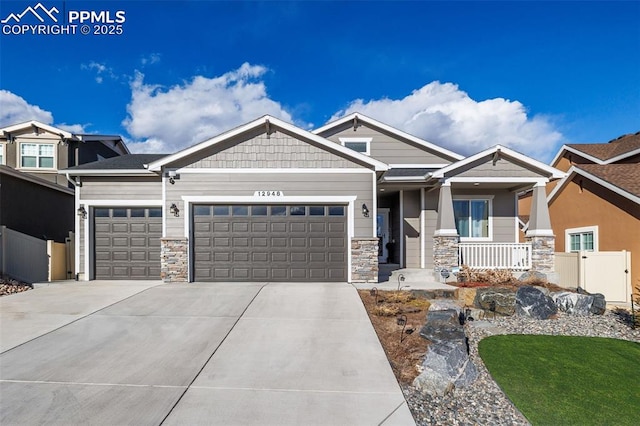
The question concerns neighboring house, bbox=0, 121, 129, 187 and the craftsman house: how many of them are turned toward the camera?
2

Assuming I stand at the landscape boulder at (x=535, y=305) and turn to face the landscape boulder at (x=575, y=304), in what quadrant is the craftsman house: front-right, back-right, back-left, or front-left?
back-left

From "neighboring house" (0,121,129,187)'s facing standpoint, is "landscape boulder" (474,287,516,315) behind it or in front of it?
in front

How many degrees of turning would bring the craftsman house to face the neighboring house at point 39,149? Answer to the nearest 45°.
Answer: approximately 135° to its right

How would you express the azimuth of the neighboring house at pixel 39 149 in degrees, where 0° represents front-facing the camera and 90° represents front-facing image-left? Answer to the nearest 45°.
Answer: approximately 0°

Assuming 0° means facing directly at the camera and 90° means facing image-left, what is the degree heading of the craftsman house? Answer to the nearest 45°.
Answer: approximately 0°

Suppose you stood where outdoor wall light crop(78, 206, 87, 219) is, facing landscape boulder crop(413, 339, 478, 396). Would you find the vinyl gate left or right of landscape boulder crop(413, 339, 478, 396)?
left

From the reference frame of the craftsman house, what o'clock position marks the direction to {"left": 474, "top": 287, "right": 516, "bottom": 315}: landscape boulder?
The landscape boulder is roughly at 10 o'clock from the craftsman house.

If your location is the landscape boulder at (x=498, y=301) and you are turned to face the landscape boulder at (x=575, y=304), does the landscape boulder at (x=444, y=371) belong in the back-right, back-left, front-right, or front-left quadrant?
back-right
